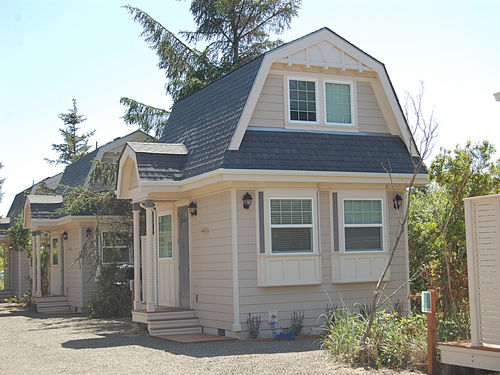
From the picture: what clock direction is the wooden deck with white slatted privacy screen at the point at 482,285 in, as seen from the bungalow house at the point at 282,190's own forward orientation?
The wooden deck with white slatted privacy screen is roughly at 10 o'clock from the bungalow house.

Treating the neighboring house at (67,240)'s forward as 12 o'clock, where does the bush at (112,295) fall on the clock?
The bush is roughly at 10 o'clock from the neighboring house.

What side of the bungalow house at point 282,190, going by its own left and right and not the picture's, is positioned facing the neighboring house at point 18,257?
right

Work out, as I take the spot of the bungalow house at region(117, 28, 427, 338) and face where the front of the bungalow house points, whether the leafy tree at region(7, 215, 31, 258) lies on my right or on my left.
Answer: on my right

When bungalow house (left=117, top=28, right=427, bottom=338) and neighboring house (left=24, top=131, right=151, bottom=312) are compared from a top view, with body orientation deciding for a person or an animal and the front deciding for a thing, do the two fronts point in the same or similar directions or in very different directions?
same or similar directions

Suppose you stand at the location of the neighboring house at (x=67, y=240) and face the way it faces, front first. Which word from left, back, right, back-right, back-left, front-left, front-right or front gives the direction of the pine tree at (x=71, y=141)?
back-right

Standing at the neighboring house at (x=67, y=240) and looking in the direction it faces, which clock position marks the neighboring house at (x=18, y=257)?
the neighboring house at (x=18, y=257) is roughly at 4 o'clock from the neighboring house at (x=67, y=240).

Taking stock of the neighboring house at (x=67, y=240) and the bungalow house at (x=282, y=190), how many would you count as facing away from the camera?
0

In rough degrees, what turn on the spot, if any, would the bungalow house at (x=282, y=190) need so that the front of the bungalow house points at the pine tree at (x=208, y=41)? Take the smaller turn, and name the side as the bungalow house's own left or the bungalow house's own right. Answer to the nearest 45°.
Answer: approximately 135° to the bungalow house's own right

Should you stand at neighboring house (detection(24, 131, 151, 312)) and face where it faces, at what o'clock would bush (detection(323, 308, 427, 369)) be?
The bush is roughly at 10 o'clock from the neighboring house.

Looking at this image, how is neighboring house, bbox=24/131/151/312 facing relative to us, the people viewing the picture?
facing the viewer and to the left of the viewer
